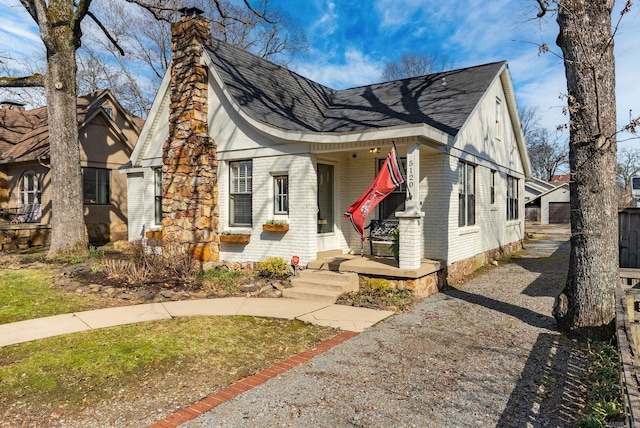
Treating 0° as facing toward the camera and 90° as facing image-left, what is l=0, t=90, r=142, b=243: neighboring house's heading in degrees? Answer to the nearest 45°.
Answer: approximately 0°

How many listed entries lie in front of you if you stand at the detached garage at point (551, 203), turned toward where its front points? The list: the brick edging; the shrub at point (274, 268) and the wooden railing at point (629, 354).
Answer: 3

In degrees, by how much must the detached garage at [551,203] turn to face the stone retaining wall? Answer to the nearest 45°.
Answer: approximately 45° to its right

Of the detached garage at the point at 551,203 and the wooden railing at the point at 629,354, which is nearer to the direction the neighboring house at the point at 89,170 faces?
the wooden railing

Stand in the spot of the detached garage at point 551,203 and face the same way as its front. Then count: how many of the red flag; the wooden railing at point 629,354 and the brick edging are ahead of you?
3

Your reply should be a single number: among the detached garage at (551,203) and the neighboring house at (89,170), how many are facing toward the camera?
2

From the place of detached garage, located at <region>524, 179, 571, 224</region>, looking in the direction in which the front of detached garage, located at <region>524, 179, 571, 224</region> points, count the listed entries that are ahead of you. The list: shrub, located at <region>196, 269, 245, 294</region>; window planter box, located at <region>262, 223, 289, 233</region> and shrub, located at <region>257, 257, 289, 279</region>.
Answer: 3
